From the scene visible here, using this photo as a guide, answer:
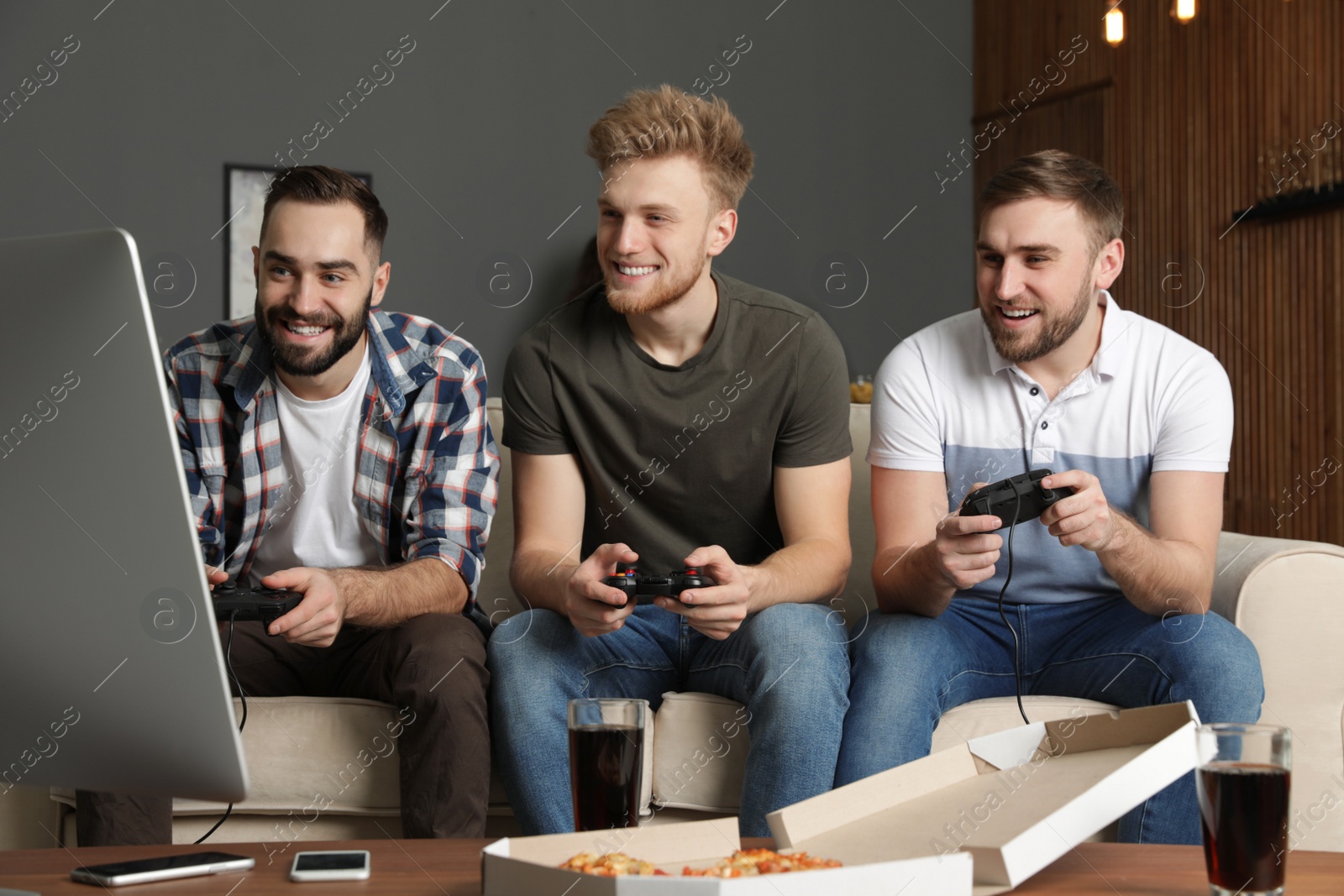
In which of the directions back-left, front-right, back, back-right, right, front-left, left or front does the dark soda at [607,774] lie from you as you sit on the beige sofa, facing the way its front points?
front

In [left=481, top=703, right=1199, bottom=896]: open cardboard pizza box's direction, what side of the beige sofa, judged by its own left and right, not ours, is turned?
front

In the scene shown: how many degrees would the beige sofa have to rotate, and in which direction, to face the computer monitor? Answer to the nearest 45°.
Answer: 0° — it already faces it

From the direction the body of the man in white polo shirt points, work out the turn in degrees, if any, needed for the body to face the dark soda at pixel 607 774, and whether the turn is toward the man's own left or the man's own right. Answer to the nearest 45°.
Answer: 0° — they already face it

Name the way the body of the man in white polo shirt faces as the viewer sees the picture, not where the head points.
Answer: toward the camera

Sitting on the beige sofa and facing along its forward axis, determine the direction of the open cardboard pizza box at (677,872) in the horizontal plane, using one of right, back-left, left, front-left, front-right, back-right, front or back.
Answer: front

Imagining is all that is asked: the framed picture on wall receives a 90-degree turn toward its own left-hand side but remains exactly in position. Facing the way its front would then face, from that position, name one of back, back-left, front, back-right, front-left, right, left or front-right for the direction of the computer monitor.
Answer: right

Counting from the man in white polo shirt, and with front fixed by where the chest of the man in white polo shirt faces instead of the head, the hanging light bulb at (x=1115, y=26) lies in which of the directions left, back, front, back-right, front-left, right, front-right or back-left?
back

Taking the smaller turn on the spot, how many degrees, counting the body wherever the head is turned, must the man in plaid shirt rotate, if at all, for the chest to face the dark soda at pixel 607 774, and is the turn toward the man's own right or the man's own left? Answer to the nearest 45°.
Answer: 0° — they already face it

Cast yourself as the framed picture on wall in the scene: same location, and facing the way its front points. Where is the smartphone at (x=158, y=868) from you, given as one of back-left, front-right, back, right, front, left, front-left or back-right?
front

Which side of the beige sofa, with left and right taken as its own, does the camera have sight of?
front

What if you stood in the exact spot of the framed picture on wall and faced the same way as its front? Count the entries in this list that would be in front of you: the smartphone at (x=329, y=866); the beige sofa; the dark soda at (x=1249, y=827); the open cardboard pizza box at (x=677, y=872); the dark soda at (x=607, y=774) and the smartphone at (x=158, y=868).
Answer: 6

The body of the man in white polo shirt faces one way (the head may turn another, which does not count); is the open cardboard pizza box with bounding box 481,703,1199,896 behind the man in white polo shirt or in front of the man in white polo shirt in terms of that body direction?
in front

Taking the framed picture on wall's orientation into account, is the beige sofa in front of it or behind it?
in front
